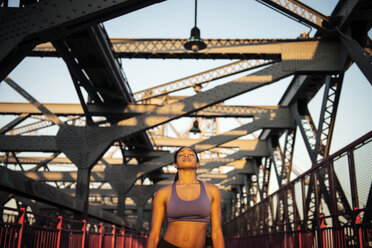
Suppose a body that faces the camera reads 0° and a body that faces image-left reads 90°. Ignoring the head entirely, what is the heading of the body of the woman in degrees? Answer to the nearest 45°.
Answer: approximately 0°

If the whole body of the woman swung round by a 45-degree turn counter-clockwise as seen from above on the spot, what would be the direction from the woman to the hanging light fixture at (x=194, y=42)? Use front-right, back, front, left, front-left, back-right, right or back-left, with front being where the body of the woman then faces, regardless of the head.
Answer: back-left
